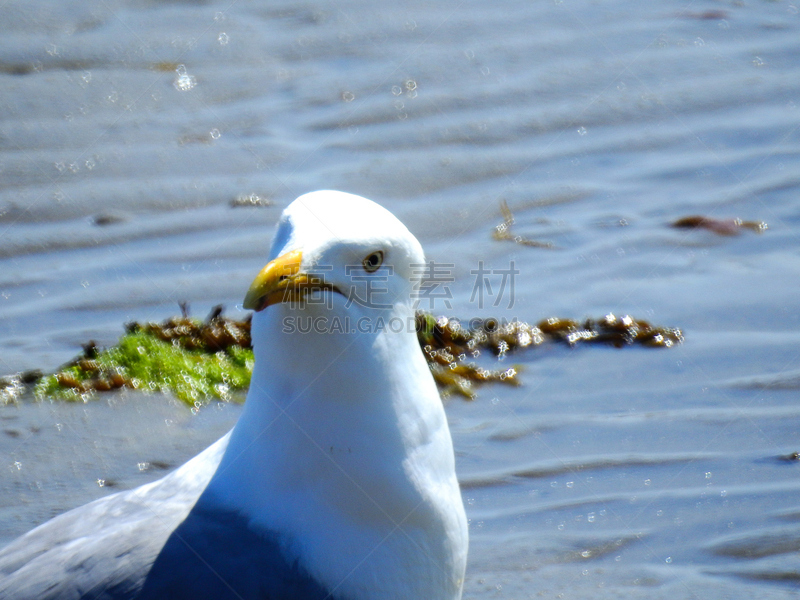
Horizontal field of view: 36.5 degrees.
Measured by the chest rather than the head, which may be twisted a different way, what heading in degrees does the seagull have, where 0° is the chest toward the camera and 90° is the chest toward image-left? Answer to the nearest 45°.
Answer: approximately 315°

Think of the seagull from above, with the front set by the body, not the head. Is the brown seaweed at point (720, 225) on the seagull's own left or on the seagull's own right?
on the seagull's own left

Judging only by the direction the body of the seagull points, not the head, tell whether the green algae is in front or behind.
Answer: behind

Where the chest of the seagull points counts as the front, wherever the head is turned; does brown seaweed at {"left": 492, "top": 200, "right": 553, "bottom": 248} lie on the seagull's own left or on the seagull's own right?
on the seagull's own left

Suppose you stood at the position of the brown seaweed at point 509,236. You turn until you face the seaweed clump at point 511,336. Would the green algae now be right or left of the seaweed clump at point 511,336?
right

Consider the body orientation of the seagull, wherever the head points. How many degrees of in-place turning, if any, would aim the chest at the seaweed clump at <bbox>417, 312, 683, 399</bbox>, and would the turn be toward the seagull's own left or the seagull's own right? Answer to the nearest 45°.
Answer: approximately 90° to the seagull's own left
